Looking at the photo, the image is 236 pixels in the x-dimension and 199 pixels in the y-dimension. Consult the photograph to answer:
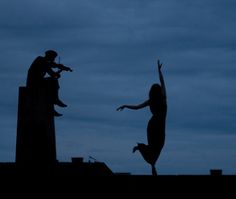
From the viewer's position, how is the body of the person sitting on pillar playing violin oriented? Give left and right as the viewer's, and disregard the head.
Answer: facing to the right of the viewer
